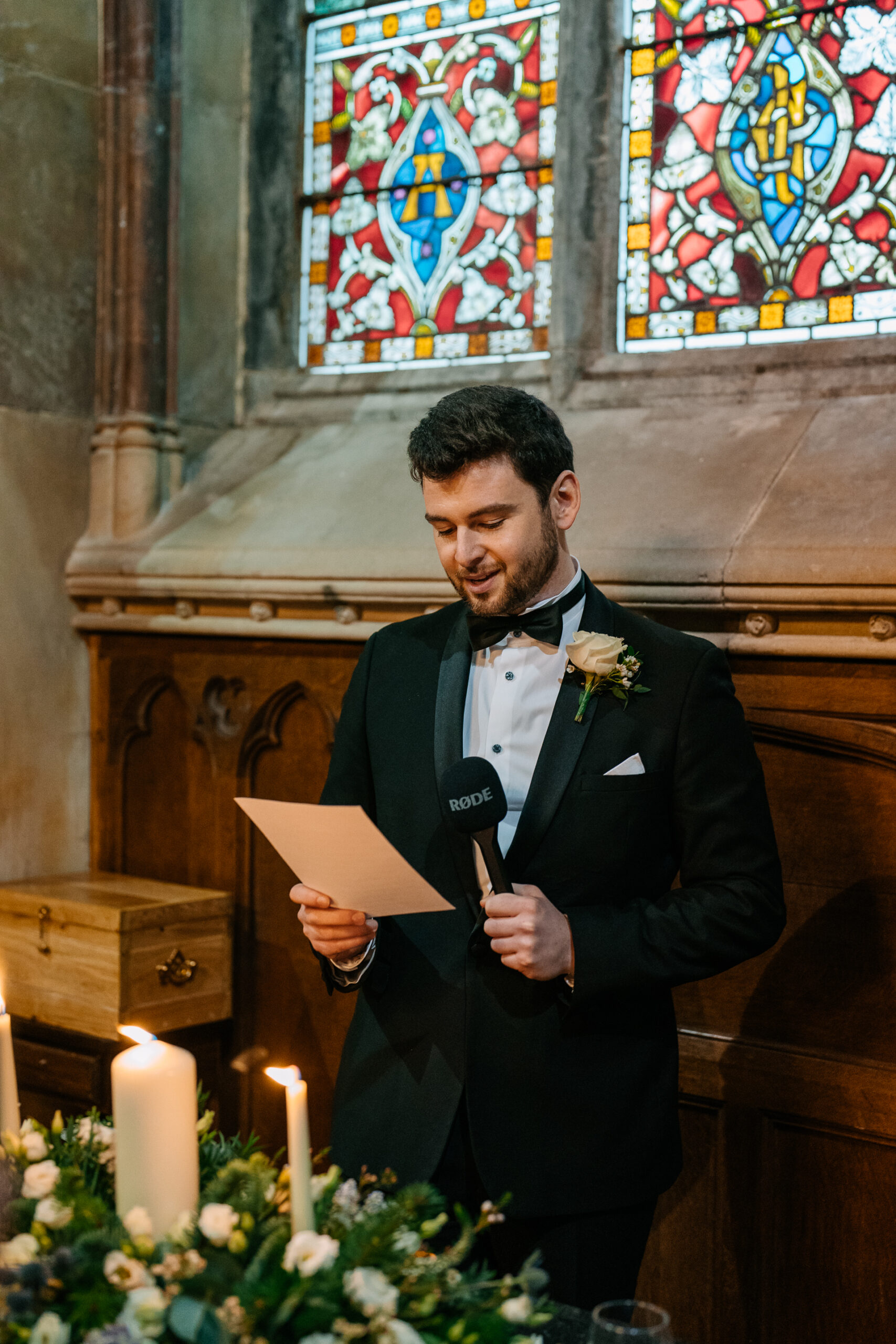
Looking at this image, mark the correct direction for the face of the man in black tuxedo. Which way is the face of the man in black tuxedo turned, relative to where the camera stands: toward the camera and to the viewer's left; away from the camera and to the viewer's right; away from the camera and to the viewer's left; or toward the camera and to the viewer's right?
toward the camera and to the viewer's left

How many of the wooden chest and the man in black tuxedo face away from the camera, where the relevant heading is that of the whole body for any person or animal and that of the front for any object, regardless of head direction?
0

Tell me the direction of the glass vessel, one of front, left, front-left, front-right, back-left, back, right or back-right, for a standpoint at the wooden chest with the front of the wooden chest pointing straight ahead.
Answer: front-left

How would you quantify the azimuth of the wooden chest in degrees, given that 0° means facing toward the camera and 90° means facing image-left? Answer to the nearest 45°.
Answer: approximately 45°

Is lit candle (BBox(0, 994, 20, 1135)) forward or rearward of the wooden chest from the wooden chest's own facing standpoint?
forward

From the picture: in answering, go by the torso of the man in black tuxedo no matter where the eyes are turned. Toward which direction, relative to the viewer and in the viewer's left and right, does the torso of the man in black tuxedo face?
facing the viewer and to the left of the viewer

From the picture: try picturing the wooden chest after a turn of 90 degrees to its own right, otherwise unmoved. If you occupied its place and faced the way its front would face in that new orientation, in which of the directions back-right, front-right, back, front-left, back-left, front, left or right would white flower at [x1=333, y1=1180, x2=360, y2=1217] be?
back-left

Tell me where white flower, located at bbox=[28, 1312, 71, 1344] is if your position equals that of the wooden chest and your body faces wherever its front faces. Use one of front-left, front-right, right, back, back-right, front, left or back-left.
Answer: front-left

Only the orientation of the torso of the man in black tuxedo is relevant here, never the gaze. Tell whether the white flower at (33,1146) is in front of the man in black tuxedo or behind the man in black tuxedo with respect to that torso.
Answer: in front

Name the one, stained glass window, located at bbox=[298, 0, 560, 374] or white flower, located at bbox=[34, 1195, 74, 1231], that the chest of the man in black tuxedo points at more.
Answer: the white flower
